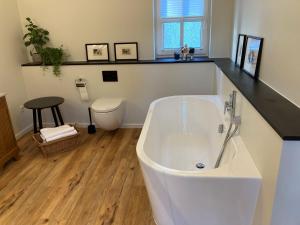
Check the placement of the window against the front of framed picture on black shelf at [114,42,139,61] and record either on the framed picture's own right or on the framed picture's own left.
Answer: on the framed picture's own left

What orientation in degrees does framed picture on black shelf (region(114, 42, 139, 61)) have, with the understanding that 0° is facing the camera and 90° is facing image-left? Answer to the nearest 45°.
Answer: approximately 0°

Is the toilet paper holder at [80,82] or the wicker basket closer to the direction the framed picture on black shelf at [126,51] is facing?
the wicker basket

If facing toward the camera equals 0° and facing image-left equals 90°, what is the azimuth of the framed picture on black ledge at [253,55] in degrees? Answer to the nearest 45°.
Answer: approximately 45°

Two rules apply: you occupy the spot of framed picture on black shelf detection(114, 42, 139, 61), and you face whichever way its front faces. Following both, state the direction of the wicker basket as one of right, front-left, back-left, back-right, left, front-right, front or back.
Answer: front-right

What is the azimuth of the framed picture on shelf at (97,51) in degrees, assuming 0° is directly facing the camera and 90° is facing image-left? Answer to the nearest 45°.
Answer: approximately 0°

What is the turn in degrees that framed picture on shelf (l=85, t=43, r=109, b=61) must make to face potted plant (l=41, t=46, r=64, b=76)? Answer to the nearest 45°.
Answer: approximately 90° to its right

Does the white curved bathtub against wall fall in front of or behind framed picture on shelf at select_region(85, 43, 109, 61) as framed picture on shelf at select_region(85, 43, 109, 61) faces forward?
in front

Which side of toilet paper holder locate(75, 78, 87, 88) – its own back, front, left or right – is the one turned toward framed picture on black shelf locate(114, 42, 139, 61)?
left

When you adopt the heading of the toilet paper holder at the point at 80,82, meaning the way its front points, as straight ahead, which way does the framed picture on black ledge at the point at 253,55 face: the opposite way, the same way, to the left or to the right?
to the right
